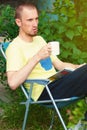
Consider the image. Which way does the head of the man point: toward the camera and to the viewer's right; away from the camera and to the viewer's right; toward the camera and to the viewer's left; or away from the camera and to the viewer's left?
toward the camera and to the viewer's right

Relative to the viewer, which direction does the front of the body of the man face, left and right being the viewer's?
facing the viewer and to the right of the viewer
